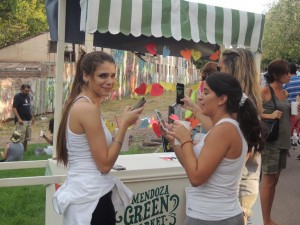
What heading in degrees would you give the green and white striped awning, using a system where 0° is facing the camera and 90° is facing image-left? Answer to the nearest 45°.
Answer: approximately 315°

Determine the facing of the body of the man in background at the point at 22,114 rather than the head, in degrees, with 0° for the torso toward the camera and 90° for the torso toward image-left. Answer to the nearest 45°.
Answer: approximately 315°

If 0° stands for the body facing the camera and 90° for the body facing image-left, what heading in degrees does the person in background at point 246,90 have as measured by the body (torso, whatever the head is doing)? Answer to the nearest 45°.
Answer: approximately 90°
